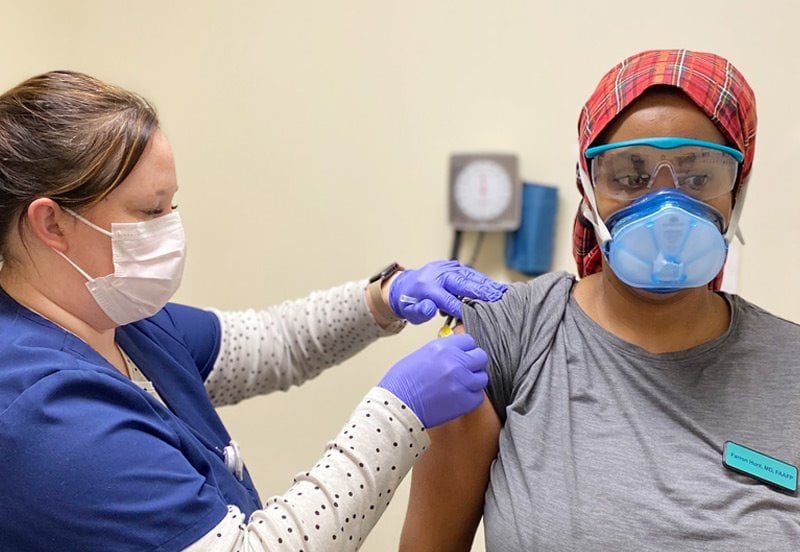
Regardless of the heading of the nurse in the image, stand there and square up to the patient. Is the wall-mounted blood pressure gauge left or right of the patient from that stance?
left

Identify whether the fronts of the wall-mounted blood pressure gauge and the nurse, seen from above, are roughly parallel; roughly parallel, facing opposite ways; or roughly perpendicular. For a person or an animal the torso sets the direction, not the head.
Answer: roughly perpendicular

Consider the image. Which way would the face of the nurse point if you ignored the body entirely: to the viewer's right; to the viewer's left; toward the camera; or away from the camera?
to the viewer's right

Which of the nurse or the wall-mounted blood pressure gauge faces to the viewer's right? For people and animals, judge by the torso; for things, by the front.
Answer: the nurse

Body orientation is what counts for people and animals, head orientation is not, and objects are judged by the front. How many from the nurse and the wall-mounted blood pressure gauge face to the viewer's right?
1

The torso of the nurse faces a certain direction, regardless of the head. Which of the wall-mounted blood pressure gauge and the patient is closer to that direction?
the patient

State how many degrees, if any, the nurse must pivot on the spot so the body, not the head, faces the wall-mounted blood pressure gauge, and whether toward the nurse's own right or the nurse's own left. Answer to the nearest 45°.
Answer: approximately 45° to the nurse's own left

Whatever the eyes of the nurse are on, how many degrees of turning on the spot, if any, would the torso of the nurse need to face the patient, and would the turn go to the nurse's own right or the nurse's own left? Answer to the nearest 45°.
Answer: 0° — they already face them

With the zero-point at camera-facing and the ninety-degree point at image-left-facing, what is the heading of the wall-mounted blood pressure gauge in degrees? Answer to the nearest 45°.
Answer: approximately 0°

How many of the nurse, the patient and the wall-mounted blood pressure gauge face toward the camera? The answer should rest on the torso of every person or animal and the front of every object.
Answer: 2

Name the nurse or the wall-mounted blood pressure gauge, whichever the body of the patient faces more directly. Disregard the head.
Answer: the nurse

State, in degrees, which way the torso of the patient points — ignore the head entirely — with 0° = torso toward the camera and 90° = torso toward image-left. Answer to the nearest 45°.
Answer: approximately 0°

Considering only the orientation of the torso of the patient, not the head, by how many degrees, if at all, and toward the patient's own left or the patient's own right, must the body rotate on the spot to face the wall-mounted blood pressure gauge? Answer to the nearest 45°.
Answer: approximately 135° to the patient's own right

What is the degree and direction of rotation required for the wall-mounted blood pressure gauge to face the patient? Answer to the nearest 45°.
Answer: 0° — it already faces them

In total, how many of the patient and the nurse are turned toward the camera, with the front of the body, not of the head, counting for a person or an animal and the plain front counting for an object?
1

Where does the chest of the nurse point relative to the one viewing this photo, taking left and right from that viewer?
facing to the right of the viewer
